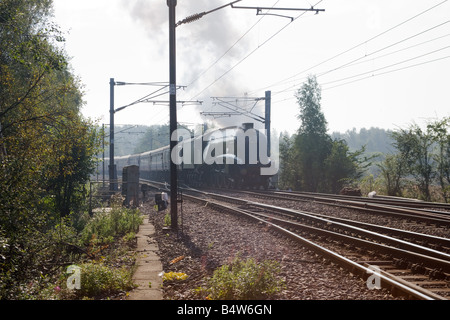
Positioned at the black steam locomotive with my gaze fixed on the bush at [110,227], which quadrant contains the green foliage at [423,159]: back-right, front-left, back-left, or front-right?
front-left

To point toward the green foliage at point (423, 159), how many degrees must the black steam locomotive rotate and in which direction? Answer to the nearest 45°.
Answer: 0° — it already faces it

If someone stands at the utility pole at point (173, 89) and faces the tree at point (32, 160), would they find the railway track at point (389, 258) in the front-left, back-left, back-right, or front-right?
back-left

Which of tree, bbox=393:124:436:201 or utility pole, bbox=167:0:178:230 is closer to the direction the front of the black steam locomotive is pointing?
the tree

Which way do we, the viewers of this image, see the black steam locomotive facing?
facing the viewer and to the right of the viewer

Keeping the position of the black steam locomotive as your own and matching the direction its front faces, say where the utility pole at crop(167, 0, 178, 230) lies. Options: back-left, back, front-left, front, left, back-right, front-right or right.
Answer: front-right

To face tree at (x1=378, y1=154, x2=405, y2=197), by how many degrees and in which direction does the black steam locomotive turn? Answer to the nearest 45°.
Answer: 0° — it already faces it

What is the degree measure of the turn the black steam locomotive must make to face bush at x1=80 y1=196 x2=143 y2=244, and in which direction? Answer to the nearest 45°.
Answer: approximately 45° to its right

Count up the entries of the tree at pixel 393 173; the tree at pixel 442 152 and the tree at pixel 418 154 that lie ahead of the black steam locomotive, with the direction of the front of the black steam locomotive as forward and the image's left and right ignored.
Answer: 3

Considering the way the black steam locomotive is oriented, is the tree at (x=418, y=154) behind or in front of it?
in front

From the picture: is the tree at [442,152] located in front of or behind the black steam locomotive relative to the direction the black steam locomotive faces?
in front

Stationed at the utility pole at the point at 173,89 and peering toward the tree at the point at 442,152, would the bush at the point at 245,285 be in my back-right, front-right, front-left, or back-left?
back-right

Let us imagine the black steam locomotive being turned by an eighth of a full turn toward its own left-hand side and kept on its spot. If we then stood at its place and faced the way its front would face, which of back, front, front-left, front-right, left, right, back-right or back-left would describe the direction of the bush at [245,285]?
right

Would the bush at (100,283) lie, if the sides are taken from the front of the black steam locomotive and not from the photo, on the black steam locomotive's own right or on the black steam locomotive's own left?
on the black steam locomotive's own right
